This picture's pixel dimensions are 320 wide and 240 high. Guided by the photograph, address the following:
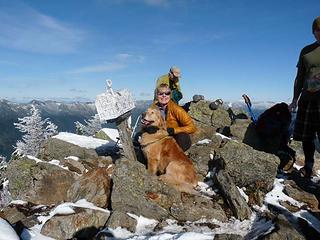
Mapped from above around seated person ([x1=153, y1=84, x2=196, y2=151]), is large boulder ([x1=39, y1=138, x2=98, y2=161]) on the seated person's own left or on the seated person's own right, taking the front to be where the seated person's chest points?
on the seated person's own right

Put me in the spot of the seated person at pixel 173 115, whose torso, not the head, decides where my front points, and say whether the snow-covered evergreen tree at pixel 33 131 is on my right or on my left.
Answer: on my right

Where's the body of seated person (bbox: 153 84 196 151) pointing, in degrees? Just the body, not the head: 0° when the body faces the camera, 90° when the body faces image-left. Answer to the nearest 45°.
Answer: approximately 45°

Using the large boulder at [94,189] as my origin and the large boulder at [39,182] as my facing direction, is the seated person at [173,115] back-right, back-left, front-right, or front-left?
back-right
